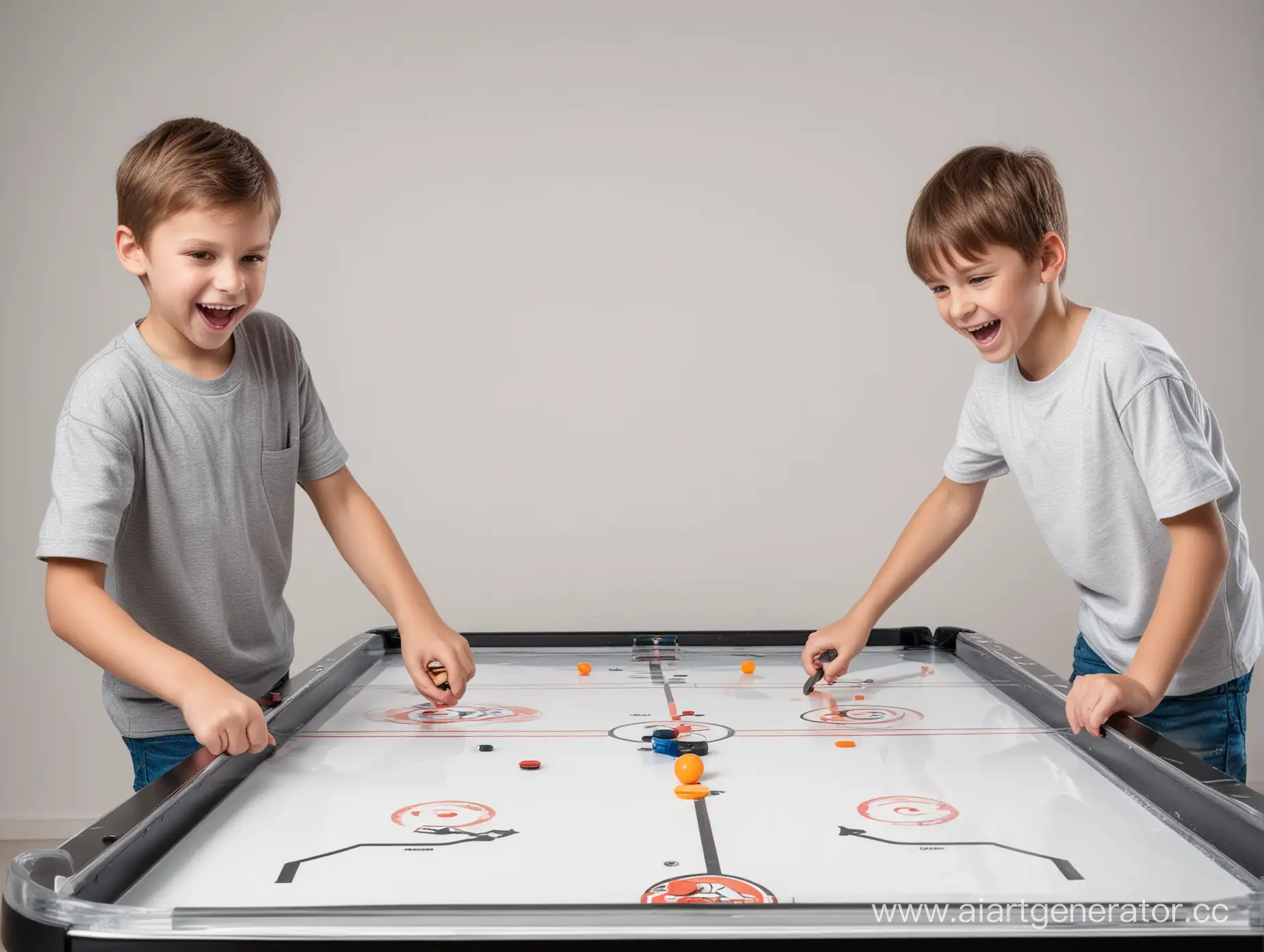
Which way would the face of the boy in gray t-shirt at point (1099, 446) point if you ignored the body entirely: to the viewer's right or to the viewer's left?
to the viewer's left

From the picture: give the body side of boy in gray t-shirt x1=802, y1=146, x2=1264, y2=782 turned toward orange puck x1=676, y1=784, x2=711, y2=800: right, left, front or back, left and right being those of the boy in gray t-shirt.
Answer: front

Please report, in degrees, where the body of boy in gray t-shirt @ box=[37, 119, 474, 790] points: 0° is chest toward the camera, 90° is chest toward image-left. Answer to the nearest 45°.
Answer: approximately 315°

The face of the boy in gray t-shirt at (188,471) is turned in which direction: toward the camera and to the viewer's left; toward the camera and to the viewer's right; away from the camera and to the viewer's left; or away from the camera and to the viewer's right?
toward the camera and to the viewer's right

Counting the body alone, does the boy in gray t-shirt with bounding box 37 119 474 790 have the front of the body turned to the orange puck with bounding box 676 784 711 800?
yes

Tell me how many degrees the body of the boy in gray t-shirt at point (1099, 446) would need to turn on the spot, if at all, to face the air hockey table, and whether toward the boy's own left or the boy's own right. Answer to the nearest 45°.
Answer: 0° — they already face it
